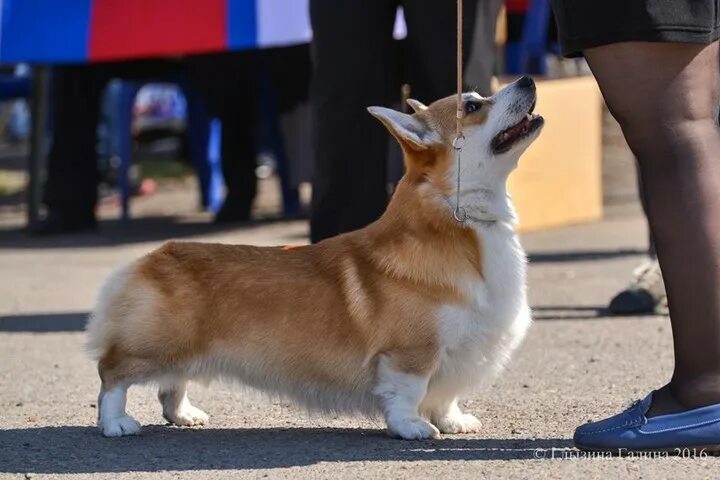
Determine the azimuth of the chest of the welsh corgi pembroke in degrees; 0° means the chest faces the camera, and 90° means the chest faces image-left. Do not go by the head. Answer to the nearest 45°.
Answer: approximately 270°

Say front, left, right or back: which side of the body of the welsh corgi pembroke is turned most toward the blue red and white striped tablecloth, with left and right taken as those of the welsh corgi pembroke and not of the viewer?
left
